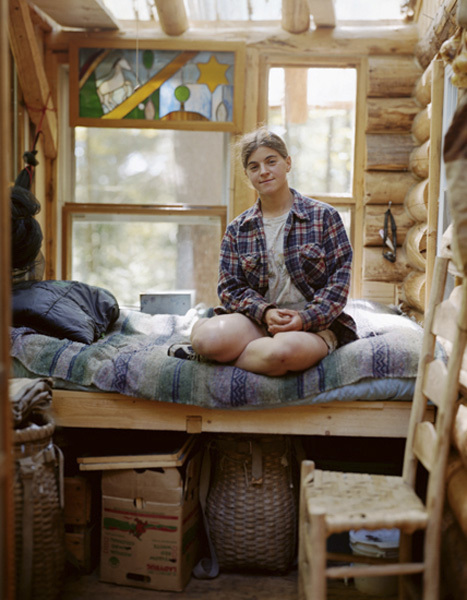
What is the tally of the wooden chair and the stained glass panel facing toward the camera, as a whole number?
1

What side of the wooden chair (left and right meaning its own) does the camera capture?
left

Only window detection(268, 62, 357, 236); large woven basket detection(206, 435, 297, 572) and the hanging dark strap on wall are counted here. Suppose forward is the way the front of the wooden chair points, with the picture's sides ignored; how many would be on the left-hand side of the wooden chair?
0

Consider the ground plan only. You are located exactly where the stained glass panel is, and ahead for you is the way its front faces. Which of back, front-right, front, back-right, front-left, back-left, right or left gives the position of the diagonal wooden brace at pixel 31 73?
right

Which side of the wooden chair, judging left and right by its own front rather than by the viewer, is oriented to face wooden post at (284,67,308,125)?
right

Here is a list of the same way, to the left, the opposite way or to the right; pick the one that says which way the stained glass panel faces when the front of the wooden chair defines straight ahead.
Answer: to the left

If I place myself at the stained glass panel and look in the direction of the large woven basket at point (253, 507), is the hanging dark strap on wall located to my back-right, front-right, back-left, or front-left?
front-left

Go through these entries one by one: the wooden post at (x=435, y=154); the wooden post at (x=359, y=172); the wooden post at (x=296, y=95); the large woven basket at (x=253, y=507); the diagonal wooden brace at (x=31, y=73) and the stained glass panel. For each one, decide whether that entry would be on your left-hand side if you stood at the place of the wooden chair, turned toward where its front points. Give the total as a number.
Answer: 0

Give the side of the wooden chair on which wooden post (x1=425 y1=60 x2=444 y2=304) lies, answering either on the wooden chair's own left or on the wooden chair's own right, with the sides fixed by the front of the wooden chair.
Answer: on the wooden chair's own right

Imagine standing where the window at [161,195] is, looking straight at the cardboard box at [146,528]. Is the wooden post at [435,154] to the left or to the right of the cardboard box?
left

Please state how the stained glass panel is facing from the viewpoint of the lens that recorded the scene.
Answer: facing the viewer

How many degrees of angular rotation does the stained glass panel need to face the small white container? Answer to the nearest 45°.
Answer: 0° — it already faces it

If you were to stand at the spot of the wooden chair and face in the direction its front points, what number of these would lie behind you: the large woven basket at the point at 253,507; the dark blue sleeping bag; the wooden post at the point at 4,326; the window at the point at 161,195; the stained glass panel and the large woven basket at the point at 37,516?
0

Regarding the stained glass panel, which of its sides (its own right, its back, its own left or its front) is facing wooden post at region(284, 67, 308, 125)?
left

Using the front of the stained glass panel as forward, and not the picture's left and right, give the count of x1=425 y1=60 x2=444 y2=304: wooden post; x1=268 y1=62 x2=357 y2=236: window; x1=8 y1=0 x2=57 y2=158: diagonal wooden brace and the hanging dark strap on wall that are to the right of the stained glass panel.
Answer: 1
